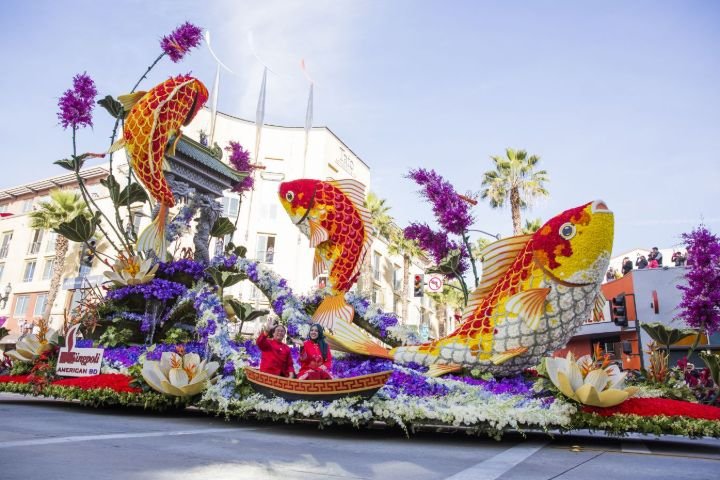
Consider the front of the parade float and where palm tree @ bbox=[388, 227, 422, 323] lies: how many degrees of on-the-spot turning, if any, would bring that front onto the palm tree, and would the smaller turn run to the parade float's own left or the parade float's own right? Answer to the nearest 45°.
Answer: approximately 90° to the parade float's own left

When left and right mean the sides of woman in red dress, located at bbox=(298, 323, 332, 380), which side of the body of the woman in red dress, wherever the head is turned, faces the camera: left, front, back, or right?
front

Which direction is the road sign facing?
toward the camera

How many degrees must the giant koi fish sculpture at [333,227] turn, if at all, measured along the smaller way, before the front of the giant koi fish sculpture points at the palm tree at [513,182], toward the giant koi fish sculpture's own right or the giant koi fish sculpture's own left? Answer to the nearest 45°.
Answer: approximately 135° to the giant koi fish sculpture's own right

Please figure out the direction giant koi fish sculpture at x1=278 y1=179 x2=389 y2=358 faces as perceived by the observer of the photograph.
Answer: facing to the left of the viewer

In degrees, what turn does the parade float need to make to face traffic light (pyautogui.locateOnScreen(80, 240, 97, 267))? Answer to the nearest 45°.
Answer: approximately 135° to its left

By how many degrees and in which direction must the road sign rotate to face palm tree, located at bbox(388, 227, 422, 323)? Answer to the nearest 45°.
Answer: approximately 180°

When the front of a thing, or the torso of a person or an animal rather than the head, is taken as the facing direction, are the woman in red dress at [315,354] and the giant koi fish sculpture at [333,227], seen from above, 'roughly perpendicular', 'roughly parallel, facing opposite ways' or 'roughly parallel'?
roughly perpendicular

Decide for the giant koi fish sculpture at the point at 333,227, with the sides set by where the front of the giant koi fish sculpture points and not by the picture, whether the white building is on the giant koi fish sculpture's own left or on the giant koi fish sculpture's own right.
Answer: on the giant koi fish sculpture's own right

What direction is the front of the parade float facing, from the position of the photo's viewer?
facing to the right of the viewer

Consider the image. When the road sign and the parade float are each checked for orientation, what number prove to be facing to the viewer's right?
1

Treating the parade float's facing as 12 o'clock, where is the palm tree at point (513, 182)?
The palm tree is roughly at 10 o'clock from the parade float.

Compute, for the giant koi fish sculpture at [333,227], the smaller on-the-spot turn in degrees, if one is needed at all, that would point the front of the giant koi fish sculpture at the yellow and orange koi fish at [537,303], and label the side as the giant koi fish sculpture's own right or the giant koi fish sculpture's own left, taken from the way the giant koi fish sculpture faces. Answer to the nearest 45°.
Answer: approximately 135° to the giant koi fish sculpture's own left

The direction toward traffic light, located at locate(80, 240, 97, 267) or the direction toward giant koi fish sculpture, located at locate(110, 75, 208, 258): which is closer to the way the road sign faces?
the giant koi fish sculpture

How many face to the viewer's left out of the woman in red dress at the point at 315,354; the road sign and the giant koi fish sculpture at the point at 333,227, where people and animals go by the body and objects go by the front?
1

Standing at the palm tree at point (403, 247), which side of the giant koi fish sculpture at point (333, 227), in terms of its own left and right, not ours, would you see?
right
